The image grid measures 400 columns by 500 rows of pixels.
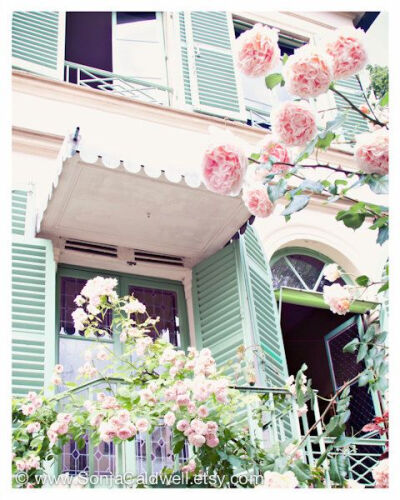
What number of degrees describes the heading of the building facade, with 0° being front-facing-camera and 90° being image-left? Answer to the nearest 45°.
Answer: approximately 315°

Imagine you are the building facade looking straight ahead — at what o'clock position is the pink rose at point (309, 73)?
The pink rose is roughly at 1 o'clock from the building facade.

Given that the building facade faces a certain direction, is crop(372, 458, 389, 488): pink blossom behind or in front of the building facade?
in front

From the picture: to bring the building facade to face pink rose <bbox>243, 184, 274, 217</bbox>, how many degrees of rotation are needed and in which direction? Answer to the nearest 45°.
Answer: approximately 45° to its right

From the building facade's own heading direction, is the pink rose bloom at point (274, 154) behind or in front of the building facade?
in front

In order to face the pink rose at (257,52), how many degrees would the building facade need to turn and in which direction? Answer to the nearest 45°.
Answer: approximately 45° to its right
